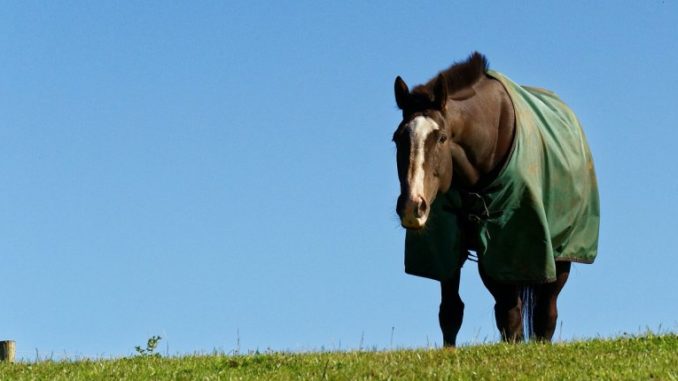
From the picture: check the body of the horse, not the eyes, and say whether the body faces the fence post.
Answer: no

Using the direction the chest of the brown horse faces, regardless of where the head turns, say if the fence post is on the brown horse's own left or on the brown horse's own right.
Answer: on the brown horse's own right

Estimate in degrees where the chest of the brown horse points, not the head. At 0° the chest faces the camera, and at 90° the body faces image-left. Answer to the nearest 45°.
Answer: approximately 45°
